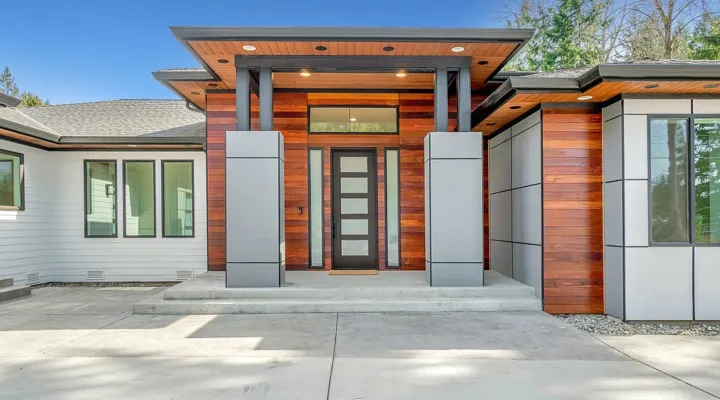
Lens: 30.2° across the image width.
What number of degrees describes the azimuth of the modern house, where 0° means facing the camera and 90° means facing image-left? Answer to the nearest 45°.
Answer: approximately 0°
